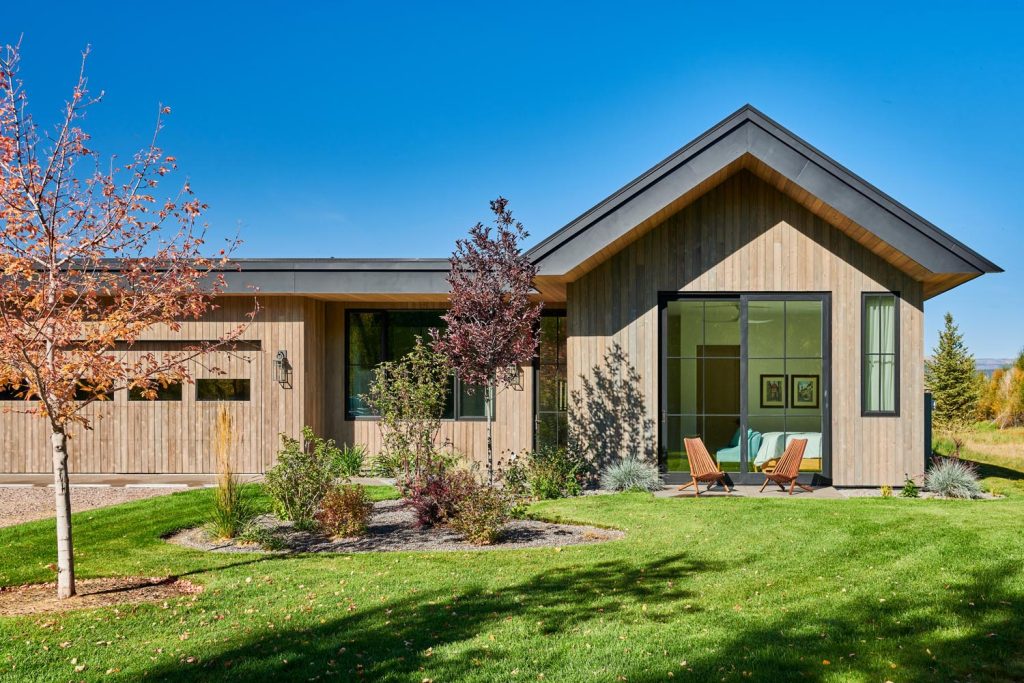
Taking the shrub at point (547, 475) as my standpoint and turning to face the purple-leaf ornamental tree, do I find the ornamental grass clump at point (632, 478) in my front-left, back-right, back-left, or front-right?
back-left

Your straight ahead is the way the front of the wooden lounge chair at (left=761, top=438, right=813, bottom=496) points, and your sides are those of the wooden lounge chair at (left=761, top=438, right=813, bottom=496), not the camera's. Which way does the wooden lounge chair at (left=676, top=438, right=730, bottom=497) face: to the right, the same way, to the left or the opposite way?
to the left

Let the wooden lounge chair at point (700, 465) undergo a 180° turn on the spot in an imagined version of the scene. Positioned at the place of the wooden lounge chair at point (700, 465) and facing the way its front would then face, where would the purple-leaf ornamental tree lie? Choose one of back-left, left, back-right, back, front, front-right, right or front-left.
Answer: left

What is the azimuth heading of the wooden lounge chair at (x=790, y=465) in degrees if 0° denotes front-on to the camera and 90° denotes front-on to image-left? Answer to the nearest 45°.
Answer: approximately 45°

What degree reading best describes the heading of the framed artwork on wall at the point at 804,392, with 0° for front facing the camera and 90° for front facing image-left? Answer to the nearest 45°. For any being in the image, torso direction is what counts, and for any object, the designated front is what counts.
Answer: approximately 0°

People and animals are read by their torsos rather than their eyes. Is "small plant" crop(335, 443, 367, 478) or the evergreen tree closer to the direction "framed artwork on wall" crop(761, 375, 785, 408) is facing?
the small plant

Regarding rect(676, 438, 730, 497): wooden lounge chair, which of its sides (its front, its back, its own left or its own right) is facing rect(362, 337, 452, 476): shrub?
right

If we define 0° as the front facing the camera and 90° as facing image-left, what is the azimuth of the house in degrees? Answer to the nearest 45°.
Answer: approximately 0°

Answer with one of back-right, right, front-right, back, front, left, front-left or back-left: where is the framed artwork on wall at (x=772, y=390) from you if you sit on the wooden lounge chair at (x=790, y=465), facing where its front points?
back-right
